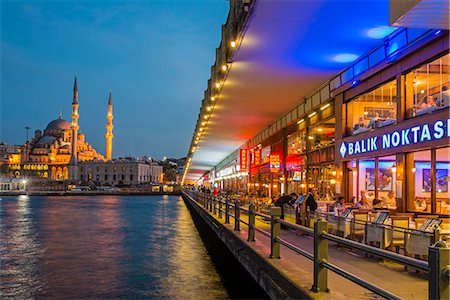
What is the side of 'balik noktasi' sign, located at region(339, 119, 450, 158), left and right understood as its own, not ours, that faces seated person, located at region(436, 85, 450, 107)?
left

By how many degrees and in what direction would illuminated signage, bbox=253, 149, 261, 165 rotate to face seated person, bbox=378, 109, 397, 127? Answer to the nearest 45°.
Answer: approximately 45° to its left

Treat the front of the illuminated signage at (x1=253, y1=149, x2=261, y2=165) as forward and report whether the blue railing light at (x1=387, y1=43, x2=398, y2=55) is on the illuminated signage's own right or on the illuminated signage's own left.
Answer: on the illuminated signage's own left

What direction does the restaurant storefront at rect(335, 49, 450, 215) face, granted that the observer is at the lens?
facing the viewer and to the left of the viewer

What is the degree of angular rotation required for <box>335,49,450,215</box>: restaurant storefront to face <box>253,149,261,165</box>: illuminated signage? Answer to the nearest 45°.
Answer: approximately 135° to its right

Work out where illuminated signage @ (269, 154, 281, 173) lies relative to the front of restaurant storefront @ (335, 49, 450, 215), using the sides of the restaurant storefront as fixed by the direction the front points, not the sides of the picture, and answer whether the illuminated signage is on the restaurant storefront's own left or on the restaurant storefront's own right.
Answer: on the restaurant storefront's own right

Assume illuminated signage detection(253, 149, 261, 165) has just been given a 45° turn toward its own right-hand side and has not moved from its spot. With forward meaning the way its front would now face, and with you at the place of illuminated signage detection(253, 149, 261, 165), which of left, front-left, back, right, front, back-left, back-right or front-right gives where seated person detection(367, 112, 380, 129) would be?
left

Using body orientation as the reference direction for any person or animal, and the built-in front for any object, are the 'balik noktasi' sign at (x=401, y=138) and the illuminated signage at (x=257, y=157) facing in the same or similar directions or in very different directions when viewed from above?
same or similar directions

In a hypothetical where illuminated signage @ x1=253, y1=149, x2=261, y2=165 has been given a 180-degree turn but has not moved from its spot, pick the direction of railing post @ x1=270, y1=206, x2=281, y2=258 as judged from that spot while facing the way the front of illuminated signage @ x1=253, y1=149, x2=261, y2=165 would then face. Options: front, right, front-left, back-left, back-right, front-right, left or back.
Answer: back-right

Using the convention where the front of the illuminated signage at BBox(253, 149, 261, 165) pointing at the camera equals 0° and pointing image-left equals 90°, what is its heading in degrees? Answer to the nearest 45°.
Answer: approximately 45°

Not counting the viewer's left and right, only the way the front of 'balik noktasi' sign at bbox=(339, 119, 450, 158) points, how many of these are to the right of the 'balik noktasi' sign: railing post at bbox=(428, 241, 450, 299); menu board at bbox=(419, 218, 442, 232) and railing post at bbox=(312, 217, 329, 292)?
0
